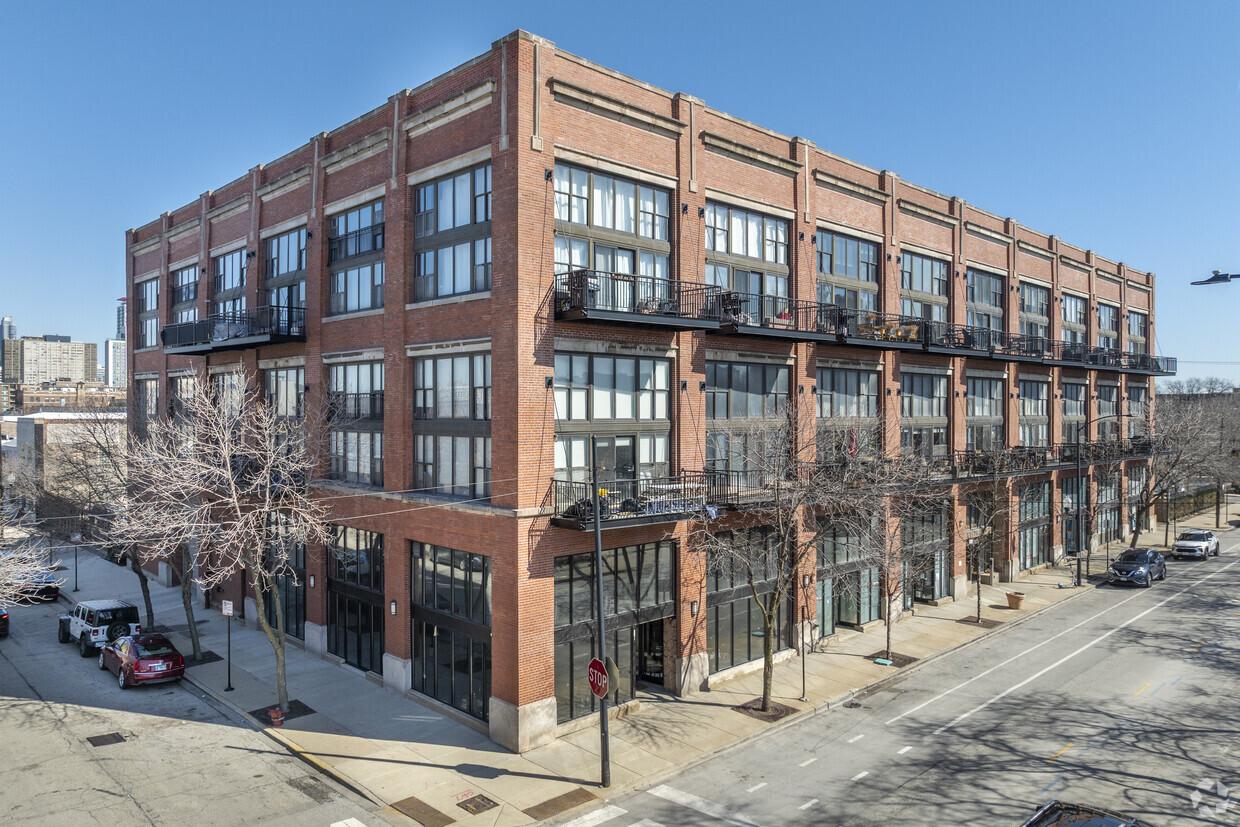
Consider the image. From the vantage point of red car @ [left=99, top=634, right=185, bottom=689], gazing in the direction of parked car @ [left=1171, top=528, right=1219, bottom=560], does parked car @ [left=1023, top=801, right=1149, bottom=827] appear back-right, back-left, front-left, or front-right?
front-right

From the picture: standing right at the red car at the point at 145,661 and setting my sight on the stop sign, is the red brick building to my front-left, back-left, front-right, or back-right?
front-left

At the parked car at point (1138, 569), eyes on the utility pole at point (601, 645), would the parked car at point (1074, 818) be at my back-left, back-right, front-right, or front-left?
front-left
